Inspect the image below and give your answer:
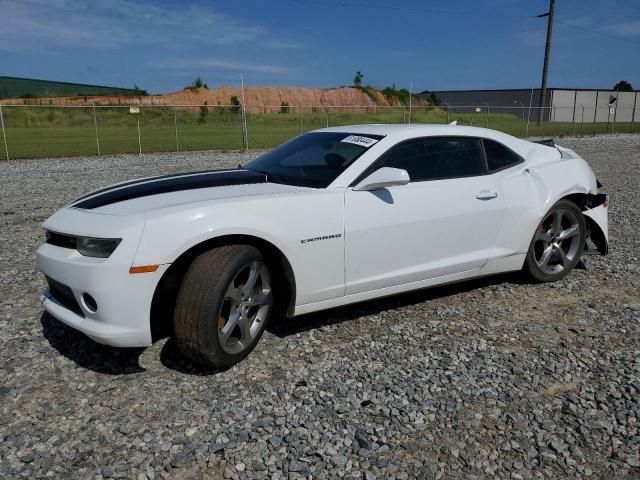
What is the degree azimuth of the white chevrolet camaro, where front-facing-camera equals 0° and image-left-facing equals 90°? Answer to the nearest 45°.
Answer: approximately 45°

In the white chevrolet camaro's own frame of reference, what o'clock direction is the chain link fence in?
The chain link fence is roughly at 4 o'clock from the white chevrolet camaro.
